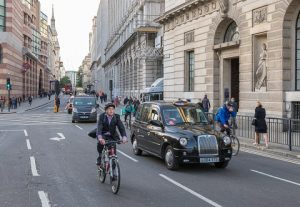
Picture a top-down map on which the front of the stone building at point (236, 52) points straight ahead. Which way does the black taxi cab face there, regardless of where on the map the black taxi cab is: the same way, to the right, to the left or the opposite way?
to the left

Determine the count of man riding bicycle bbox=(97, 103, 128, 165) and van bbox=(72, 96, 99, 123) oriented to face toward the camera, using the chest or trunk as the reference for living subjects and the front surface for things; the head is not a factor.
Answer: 2

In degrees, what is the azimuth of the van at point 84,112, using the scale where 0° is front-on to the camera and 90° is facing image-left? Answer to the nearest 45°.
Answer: approximately 0°

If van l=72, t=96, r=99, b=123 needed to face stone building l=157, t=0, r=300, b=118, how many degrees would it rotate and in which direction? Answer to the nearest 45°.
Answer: approximately 45° to its left

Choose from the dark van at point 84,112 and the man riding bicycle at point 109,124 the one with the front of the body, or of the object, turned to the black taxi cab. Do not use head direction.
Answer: the dark van

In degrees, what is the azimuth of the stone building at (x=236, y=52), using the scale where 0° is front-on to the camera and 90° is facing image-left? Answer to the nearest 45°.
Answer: approximately 45°

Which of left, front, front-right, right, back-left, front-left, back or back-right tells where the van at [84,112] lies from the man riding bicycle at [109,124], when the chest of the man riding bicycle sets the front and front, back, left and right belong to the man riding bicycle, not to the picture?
back

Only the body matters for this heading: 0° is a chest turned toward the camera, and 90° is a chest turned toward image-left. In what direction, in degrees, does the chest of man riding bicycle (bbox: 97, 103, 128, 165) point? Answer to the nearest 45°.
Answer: approximately 0°
